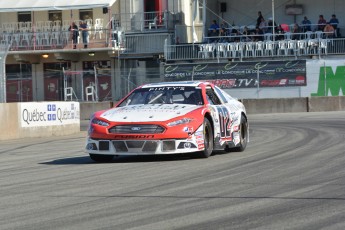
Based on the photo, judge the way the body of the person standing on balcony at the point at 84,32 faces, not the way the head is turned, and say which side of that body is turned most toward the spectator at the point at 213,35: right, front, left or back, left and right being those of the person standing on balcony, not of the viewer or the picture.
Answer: left

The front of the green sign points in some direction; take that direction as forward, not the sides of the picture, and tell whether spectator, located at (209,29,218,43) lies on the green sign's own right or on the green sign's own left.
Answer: on the green sign's own right

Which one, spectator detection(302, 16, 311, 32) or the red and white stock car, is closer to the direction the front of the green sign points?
the red and white stock car

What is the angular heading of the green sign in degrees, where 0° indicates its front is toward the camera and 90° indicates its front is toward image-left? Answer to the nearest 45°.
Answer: approximately 0°

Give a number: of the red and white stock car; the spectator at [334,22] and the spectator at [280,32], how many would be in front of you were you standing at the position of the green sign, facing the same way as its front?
1

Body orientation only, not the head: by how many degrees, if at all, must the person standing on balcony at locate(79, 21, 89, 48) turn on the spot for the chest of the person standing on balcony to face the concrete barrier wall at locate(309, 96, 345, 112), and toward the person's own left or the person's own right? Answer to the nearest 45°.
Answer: approximately 45° to the person's own left

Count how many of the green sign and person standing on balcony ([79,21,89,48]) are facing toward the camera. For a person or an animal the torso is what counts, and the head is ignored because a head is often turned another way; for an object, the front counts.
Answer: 2

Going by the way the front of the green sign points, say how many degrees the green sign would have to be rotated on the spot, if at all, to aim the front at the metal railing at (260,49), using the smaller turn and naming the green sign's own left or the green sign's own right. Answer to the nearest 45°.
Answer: approximately 135° to the green sign's own right
